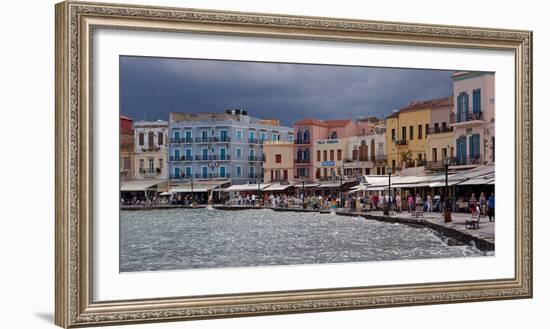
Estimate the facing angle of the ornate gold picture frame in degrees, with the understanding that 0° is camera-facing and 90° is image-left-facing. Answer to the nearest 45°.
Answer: approximately 315°
